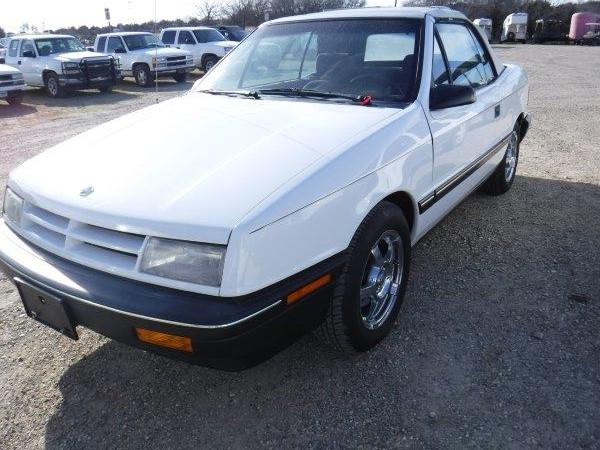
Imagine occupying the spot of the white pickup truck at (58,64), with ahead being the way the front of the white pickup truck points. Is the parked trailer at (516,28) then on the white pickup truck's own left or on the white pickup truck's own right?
on the white pickup truck's own left

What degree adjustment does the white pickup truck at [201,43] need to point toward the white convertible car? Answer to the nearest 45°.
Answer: approximately 45° to its right

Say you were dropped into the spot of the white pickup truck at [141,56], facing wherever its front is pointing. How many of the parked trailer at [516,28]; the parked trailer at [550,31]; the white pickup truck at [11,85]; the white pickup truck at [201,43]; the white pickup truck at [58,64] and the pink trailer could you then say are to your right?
2

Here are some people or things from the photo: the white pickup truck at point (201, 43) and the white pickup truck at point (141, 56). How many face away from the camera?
0

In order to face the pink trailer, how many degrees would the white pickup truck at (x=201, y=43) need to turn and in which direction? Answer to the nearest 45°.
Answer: approximately 90° to its left

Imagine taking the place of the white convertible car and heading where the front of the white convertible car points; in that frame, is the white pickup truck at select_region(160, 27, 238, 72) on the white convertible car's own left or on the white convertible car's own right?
on the white convertible car's own right

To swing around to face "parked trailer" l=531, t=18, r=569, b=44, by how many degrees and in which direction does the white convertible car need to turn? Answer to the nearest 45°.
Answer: approximately 180°

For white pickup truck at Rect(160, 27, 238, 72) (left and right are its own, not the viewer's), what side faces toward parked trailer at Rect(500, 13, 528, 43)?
left

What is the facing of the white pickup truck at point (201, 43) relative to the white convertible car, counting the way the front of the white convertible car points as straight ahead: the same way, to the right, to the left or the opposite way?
to the left

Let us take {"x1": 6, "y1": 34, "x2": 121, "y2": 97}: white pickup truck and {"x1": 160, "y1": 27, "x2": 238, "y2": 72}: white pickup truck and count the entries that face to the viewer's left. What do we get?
0

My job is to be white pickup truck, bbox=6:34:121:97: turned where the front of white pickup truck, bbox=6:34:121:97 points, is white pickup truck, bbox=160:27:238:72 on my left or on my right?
on my left

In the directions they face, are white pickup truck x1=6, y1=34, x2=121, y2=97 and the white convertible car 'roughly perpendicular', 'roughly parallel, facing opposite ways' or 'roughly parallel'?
roughly perpendicular

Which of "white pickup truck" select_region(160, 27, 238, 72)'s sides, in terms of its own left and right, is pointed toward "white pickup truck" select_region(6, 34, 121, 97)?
right
